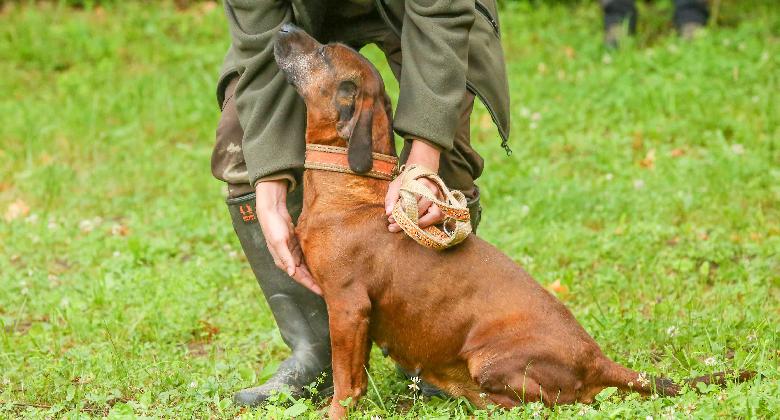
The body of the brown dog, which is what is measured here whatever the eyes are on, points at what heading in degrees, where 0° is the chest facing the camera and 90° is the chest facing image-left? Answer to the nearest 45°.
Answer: approximately 90°

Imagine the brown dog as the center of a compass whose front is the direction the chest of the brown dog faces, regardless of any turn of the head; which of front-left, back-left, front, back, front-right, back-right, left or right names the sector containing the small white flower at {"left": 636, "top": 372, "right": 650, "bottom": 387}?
back

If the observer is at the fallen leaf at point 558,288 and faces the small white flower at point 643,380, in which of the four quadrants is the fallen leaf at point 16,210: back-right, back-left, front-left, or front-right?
back-right

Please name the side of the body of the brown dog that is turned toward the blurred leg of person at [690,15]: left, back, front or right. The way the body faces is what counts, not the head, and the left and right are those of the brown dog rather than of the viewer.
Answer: right

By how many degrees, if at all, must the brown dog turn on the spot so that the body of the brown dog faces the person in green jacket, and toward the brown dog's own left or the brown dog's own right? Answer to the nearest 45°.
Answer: approximately 45° to the brown dog's own right

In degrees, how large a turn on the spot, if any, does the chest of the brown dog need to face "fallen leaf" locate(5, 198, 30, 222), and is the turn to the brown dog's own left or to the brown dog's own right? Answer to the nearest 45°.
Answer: approximately 45° to the brown dog's own right

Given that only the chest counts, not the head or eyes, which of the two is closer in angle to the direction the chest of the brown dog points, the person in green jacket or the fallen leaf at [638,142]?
the person in green jacket

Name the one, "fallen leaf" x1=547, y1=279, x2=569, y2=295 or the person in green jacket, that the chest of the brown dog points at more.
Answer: the person in green jacket

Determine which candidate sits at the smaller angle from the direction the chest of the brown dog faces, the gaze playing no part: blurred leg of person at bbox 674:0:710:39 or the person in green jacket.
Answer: the person in green jacket

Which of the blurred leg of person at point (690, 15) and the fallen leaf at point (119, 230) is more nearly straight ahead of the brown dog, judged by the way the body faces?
the fallen leaf
